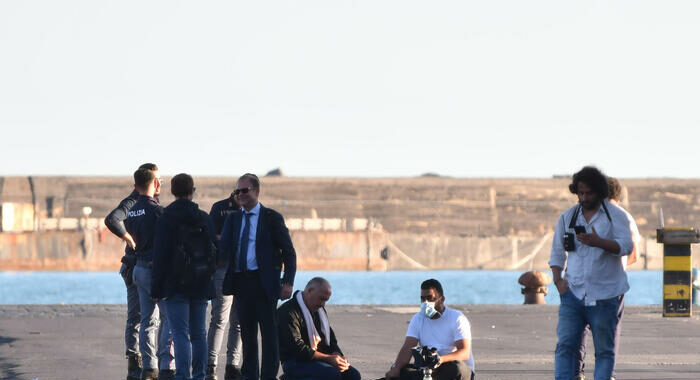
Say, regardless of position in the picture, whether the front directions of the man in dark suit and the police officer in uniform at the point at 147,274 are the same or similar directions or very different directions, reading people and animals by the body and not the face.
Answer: very different directions

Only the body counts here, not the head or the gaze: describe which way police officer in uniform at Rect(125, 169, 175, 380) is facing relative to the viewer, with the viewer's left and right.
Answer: facing away from the viewer and to the right of the viewer

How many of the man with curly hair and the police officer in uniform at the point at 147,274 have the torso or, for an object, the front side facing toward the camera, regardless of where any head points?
1

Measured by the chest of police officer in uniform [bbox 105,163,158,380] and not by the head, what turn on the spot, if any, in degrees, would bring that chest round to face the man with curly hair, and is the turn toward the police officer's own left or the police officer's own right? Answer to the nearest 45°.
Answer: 0° — they already face them

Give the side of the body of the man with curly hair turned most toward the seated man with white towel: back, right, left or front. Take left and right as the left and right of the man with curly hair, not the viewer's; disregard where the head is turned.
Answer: right

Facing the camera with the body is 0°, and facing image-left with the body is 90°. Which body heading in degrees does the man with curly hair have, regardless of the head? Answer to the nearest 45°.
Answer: approximately 0°

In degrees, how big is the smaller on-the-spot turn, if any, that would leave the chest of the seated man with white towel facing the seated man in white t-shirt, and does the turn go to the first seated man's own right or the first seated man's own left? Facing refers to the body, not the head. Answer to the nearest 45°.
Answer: approximately 45° to the first seated man's own left

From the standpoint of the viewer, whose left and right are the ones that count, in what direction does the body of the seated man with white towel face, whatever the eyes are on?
facing the viewer and to the right of the viewer

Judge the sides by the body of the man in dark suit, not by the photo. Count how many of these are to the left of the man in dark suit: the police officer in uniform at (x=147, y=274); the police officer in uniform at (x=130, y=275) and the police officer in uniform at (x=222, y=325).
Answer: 0

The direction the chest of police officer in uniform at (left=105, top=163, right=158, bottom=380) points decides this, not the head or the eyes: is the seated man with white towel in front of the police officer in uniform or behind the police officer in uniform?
in front

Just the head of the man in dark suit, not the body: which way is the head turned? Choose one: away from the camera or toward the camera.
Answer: toward the camera

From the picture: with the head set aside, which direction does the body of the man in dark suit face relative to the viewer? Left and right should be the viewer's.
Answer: facing the viewer and to the left of the viewer
